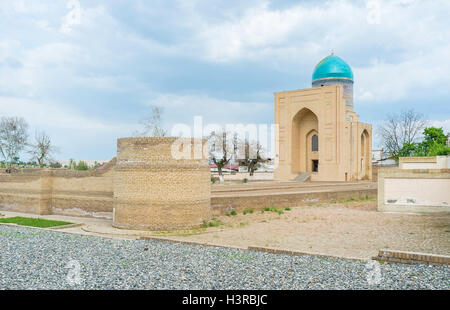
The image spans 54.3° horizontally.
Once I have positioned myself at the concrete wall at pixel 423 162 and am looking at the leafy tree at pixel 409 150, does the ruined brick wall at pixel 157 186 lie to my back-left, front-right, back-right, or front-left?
back-left

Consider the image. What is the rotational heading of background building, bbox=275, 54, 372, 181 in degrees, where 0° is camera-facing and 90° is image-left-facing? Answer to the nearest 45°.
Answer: approximately 45°

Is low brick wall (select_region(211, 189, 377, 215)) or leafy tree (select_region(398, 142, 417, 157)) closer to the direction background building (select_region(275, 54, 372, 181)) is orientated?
the low brick wall

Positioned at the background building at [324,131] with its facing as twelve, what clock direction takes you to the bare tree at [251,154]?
The bare tree is roughly at 3 o'clock from the background building.

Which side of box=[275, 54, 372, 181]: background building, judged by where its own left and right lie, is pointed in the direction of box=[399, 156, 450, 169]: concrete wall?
left

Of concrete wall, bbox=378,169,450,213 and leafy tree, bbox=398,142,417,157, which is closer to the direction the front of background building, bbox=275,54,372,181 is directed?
the concrete wall

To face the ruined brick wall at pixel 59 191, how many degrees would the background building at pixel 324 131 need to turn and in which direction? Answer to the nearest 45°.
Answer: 0° — it already faces it

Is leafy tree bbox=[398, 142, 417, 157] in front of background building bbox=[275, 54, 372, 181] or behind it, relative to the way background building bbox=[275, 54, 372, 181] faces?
behind

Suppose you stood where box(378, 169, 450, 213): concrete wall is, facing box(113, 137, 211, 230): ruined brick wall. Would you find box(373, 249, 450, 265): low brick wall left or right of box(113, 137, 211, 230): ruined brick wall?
left

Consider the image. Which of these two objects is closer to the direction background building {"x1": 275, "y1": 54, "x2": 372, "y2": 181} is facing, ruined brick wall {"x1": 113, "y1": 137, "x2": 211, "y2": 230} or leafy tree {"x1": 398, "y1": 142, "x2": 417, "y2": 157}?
the ruined brick wall
